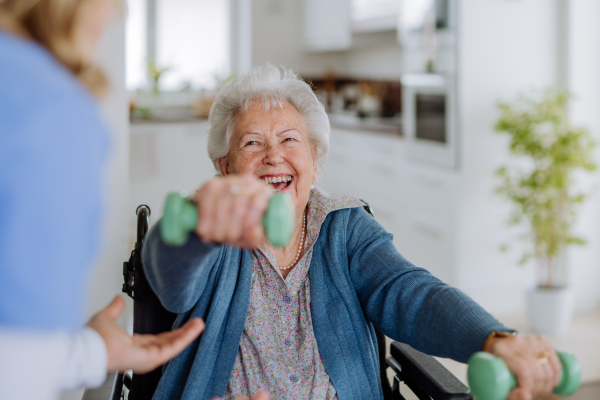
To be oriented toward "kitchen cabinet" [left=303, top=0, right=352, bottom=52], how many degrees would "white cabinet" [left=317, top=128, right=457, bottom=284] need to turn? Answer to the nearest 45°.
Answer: approximately 135° to its right

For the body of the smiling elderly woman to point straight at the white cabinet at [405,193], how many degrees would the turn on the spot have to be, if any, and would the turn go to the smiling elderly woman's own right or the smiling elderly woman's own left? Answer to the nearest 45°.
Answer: approximately 180°

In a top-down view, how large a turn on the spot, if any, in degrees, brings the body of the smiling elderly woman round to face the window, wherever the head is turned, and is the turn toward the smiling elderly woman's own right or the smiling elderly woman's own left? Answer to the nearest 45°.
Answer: approximately 180°

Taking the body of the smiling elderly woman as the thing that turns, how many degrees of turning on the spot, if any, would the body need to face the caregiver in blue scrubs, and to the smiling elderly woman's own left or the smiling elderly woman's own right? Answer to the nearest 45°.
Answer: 0° — they already face them

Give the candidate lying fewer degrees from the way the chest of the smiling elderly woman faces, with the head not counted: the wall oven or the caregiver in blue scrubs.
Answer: the caregiver in blue scrubs

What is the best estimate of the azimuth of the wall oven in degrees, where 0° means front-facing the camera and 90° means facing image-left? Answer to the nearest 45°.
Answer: approximately 45°
